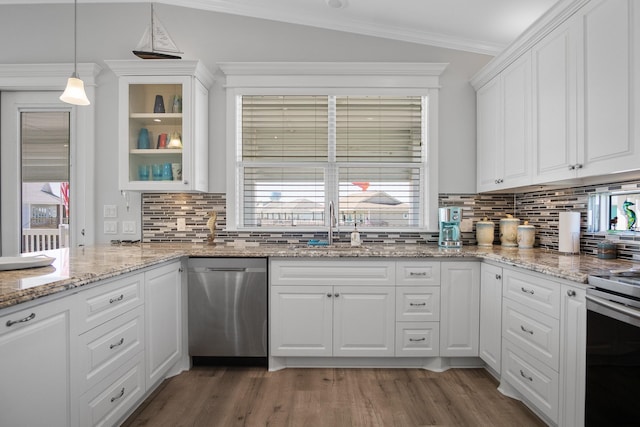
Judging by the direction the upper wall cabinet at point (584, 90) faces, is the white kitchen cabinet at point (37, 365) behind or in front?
in front

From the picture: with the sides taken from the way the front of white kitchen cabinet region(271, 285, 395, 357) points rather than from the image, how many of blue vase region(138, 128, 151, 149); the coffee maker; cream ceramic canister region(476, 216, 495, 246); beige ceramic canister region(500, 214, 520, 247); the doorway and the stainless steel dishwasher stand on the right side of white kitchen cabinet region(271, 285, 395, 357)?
3

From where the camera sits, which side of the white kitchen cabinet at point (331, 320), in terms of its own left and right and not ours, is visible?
front

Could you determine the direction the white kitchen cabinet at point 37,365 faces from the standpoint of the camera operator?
facing the viewer and to the right of the viewer

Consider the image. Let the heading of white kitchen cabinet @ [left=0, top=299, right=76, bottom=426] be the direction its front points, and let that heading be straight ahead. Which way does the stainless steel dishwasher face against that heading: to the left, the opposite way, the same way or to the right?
to the right

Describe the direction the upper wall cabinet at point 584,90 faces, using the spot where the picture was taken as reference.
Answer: facing the viewer and to the left of the viewer

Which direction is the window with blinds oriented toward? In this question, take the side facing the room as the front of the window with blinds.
toward the camera

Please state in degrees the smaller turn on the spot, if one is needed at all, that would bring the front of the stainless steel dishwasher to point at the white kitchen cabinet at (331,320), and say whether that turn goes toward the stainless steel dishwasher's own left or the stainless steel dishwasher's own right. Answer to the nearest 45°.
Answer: approximately 90° to the stainless steel dishwasher's own left

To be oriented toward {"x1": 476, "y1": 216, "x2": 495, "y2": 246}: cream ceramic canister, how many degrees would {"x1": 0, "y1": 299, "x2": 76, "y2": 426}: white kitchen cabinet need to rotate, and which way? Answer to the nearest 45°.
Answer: approximately 45° to its left

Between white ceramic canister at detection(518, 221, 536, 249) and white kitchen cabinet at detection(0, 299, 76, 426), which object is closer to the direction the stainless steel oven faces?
the white kitchen cabinet

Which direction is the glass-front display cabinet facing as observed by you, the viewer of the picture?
facing the viewer

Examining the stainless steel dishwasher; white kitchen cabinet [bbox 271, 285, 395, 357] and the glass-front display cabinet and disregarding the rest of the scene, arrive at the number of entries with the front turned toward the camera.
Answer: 3

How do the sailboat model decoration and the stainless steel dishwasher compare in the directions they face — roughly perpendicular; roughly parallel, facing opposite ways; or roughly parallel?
roughly perpendicular
